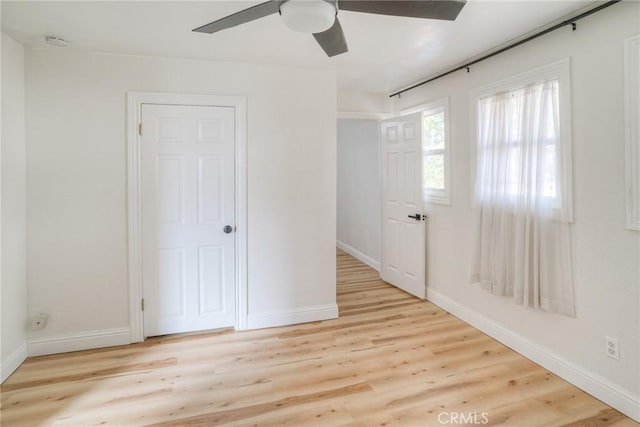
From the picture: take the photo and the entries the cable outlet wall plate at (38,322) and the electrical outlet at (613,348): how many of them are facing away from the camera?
0

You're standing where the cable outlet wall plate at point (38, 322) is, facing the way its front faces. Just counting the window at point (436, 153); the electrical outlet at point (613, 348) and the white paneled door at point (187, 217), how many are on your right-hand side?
0

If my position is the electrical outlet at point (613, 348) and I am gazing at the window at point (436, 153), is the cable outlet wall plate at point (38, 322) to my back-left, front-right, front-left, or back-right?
front-left

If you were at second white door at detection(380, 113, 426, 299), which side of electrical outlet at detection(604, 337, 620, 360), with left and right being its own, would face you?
right

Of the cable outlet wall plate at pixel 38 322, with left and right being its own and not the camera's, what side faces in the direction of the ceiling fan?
front

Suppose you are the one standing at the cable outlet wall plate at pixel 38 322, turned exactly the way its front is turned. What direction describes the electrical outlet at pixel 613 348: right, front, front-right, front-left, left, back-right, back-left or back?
front-left

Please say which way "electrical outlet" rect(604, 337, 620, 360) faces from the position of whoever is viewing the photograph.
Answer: facing the viewer and to the left of the viewer

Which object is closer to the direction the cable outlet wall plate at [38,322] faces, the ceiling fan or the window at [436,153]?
the ceiling fan

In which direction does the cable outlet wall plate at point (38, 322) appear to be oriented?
toward the camera

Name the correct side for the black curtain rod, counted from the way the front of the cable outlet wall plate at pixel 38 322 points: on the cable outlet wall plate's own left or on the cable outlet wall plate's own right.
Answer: on the cable outlet wall plate's own left
